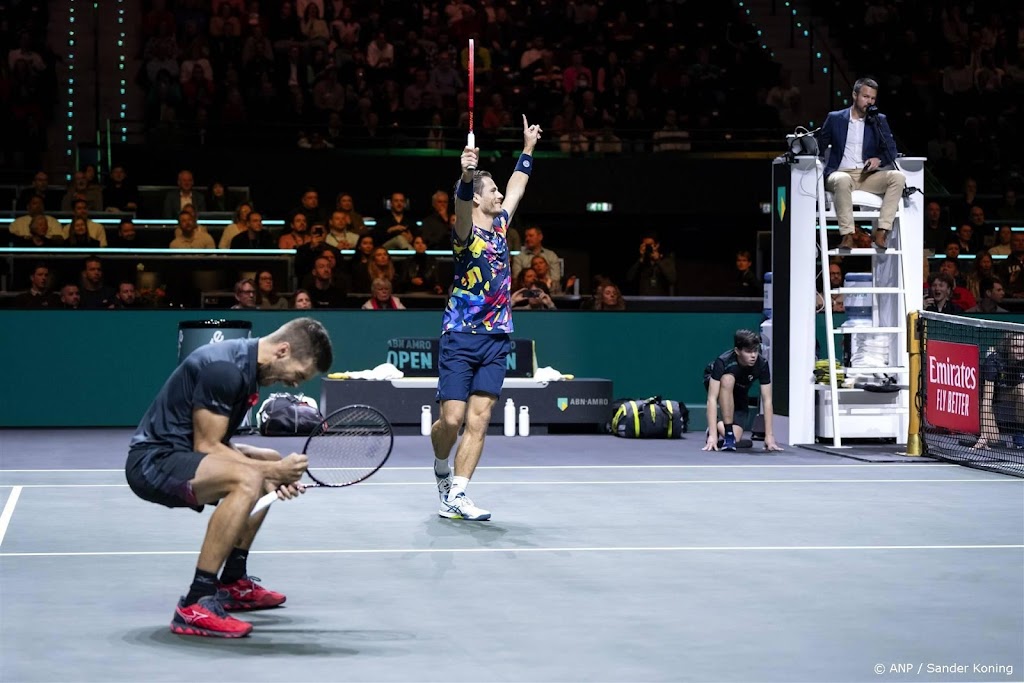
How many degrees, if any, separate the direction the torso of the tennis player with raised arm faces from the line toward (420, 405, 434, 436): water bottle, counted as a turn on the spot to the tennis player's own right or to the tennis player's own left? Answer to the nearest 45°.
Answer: approximately 135° to the tennis player's own left

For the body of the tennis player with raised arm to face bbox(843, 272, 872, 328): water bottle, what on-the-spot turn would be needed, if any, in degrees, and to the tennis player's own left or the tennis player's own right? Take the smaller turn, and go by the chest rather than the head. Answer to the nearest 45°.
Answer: approximately 90° to the tennis player's own left

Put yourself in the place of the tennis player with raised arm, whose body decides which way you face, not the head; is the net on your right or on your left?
on your left

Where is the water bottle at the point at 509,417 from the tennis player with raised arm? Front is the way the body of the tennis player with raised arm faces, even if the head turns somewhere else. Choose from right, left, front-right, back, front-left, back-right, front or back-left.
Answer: back-left

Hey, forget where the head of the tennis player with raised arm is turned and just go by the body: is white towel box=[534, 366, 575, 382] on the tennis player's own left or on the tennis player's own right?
on the tennis player's own left

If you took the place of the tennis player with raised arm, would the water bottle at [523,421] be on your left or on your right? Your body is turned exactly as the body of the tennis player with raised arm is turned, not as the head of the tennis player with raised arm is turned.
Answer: on your left

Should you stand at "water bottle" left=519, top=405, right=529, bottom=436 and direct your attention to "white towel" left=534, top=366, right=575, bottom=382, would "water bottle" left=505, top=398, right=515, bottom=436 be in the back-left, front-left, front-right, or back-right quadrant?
back-left

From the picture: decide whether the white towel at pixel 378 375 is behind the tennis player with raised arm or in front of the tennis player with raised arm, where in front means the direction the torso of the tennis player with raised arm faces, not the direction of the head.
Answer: behind

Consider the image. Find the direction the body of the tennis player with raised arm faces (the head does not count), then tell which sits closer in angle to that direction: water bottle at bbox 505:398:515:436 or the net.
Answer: the net

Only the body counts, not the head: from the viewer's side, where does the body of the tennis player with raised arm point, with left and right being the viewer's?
facing the viewer and to the right of the viewer
